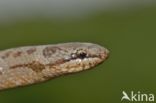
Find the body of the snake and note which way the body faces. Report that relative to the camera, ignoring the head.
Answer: to the viewer's right
